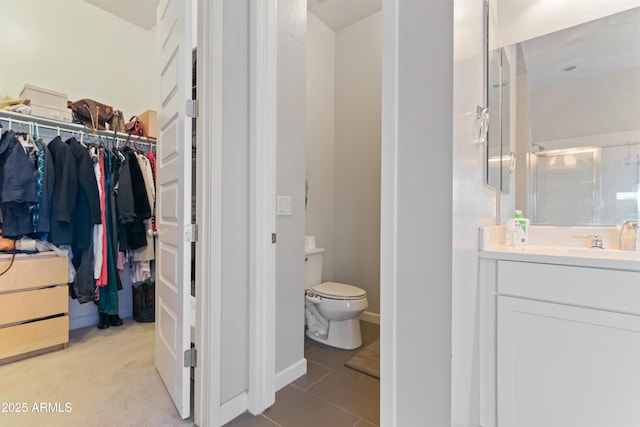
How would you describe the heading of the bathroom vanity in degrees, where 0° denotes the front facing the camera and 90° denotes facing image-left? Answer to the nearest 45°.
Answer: approximately 45°

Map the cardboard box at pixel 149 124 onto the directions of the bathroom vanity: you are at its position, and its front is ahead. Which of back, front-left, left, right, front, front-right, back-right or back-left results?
front-right

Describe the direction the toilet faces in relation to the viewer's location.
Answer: facing the viewer and to the right of the viewer

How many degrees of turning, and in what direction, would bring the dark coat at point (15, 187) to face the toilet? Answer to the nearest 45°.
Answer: approximately 90° to its left

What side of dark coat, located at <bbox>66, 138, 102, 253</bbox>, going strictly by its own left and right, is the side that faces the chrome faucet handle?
left

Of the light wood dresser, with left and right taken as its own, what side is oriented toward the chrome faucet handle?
front

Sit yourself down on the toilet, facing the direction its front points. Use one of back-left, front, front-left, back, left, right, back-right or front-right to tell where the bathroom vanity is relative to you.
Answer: front

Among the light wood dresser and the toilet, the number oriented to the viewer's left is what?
0

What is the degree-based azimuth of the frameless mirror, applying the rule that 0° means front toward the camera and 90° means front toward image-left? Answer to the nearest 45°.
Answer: approximately 45°

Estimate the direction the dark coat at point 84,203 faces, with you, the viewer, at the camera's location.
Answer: facing the viewer and to the left of the viewer
